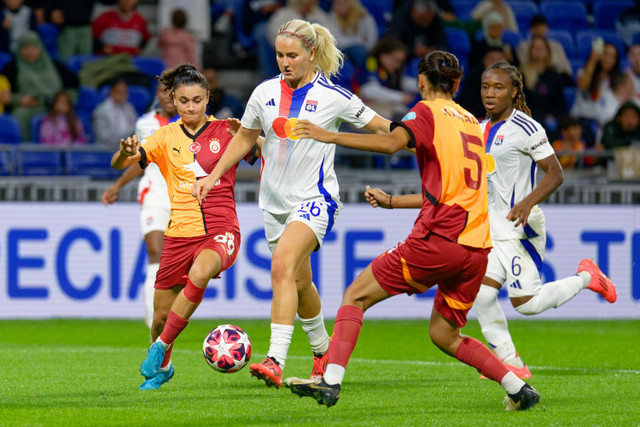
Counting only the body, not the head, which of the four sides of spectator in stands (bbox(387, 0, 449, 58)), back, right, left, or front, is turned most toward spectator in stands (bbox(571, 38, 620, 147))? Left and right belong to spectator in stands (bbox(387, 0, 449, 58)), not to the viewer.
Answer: left

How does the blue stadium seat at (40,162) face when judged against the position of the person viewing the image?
facing the viewer

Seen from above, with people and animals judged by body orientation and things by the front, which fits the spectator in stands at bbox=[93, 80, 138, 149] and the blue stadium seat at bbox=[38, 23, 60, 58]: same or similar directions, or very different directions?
same or similar directions

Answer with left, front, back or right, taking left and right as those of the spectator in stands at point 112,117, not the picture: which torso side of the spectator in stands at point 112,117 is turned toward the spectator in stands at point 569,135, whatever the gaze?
left

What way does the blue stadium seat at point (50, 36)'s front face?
toward the camera

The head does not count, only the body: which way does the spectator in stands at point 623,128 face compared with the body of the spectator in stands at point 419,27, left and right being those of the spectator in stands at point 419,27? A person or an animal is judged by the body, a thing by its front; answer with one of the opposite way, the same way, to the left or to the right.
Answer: the same way

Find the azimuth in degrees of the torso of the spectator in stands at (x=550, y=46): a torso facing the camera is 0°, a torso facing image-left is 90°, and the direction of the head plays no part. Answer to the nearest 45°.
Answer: approximately 0°

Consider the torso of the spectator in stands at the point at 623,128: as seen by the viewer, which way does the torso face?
toward the camera

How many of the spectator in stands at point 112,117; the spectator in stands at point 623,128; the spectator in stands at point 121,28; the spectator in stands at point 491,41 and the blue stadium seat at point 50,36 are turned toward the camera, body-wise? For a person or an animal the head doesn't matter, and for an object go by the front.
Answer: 5

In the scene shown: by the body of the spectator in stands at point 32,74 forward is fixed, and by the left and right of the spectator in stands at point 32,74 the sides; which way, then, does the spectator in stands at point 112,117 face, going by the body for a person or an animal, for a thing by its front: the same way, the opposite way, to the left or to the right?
the same way

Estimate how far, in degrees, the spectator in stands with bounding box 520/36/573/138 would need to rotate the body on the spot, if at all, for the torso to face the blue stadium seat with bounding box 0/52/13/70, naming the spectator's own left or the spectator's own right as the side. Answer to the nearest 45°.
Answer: approximately 90° to the spectator's own right

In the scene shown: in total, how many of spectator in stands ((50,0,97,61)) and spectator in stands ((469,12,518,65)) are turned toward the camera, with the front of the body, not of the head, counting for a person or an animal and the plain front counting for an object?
2

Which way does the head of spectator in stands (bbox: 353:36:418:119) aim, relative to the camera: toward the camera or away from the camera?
toward the camera

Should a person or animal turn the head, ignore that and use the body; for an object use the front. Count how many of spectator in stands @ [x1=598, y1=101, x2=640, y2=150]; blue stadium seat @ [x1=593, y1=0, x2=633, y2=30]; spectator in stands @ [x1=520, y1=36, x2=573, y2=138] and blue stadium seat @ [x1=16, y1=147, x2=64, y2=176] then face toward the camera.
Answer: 4

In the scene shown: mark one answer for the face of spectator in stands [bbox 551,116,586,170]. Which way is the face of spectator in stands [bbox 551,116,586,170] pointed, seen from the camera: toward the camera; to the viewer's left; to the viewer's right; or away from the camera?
toward the camera

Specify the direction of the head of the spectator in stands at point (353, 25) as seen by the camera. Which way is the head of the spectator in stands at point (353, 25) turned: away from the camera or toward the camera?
toward the camera
